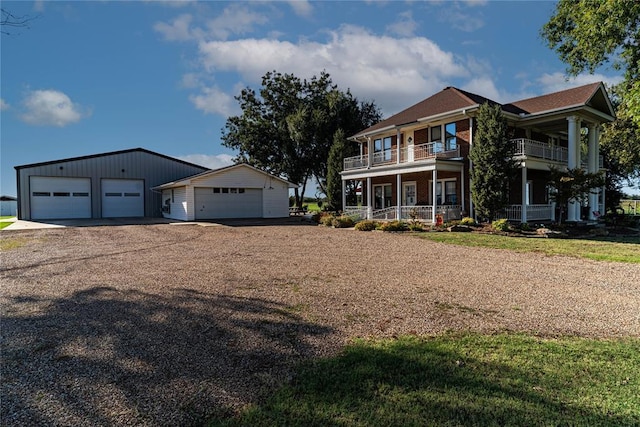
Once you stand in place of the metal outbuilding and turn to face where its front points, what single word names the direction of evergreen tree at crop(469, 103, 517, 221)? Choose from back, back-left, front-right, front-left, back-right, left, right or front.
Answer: front-left

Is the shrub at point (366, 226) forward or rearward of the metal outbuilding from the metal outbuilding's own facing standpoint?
forward

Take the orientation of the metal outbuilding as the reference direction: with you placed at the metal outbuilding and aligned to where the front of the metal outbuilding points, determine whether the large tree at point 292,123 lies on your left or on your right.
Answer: on your left

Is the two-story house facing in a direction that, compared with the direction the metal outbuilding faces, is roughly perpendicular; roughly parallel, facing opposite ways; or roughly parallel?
roughly parallel

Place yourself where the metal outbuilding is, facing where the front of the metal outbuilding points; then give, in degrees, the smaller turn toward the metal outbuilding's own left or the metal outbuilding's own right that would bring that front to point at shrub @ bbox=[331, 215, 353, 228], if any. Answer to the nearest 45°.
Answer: approximately 45° to the metal outbuilding's own left

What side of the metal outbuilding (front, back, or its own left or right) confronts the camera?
front

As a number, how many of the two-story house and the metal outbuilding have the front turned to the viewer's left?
0

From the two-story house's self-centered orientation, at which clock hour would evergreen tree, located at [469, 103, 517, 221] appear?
The evergreen tree is roughly at 1 o'clock from the two-story house.

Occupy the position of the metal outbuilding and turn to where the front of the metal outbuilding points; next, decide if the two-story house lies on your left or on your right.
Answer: on your left
